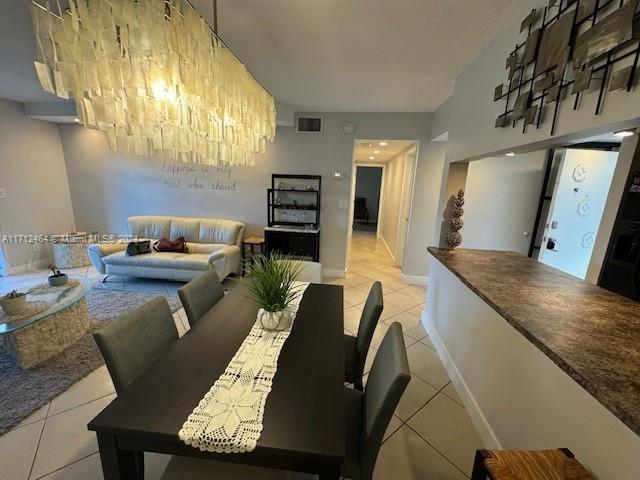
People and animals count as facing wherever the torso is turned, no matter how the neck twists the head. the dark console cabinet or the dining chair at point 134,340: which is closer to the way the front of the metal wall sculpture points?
the dining chair

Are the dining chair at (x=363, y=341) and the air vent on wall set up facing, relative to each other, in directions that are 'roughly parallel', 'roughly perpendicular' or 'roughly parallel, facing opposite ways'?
roughly perpendicular

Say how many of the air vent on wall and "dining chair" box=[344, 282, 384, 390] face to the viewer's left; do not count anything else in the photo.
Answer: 1

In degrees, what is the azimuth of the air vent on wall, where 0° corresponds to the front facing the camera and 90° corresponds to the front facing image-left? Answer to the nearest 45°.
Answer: approximately 0°

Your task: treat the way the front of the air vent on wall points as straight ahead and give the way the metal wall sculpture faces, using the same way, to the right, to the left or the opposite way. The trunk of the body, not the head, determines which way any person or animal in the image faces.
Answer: to the right

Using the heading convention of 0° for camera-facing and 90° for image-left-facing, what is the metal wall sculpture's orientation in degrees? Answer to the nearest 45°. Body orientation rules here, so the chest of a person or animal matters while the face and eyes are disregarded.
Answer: approximately 45°

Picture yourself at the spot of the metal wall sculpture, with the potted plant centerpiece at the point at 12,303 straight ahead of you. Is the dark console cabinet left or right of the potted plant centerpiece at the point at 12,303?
right

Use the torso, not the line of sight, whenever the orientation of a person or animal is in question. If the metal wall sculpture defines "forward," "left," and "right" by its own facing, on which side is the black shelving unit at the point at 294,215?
on its right

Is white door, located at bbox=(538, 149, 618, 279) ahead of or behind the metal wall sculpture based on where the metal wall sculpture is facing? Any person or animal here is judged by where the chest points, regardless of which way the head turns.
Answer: behind

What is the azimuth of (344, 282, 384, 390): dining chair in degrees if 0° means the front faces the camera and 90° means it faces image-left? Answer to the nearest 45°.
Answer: approximately 90°

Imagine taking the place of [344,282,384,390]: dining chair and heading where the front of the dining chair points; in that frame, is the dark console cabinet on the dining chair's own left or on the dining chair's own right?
on the dining chair's own right
